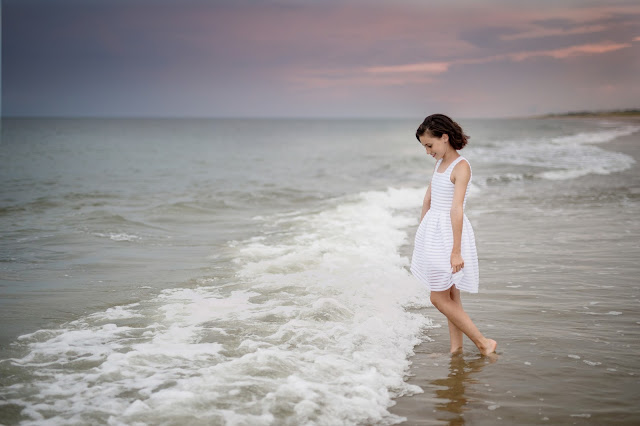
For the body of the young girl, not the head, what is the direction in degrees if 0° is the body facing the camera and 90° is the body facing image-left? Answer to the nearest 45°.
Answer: approximately 45°

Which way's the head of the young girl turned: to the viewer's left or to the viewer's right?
to the viewer's left
